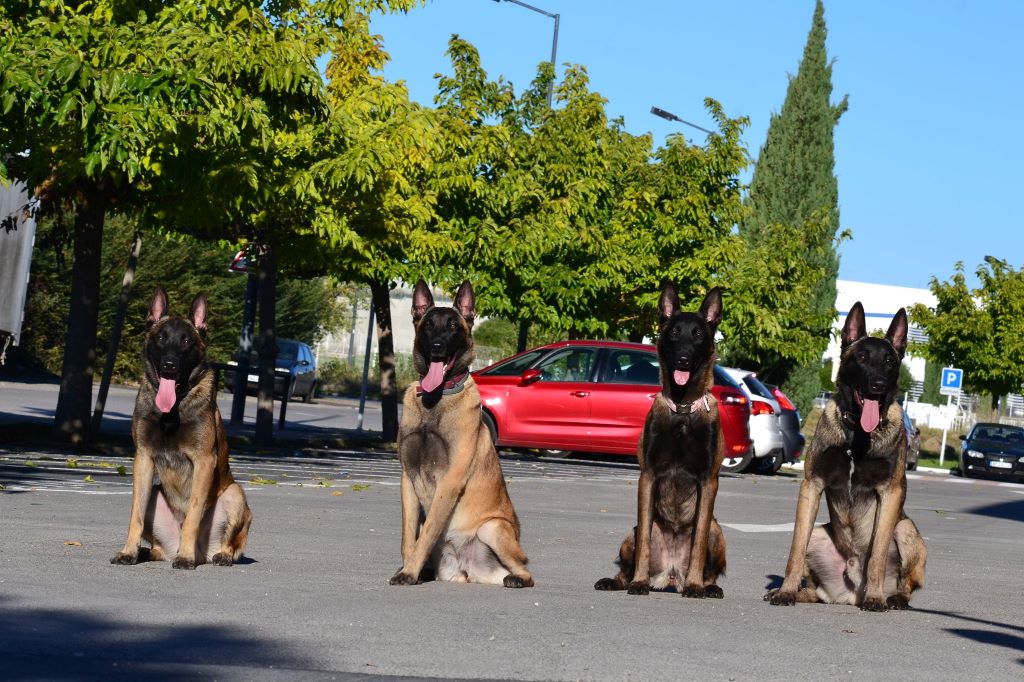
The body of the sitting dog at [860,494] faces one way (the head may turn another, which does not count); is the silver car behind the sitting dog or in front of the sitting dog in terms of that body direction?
behind

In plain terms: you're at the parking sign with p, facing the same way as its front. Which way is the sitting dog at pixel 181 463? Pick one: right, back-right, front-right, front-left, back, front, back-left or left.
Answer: front

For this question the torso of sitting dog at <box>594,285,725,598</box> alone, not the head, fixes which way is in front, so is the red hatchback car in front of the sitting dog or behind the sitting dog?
behind

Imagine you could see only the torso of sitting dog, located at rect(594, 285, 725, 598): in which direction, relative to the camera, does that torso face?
toward the camera

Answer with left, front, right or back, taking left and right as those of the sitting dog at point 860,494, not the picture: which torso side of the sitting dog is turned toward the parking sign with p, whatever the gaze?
back

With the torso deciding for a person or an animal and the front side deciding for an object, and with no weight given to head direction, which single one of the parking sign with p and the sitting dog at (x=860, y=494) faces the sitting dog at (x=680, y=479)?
the parking sign with p

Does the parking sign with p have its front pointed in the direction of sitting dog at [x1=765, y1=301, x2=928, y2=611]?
yes

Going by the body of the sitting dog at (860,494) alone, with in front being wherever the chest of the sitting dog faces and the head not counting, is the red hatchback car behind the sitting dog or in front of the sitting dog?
behind

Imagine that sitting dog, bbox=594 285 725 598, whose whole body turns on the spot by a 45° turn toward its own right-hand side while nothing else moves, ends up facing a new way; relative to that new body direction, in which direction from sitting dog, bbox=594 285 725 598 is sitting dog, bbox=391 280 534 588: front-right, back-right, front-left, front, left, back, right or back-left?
front-right

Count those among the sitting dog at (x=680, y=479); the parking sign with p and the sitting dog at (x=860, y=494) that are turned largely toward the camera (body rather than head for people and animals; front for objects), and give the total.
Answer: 3

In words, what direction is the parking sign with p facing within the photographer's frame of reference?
facing the viewer

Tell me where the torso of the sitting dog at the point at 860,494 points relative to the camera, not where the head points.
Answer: toward the camera
